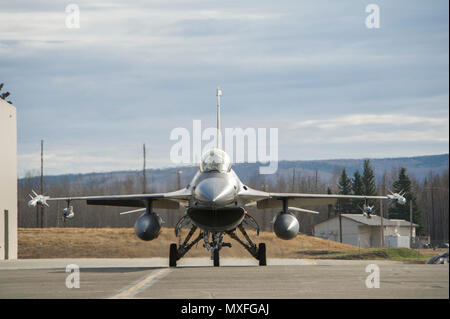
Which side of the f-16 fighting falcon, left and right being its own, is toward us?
front

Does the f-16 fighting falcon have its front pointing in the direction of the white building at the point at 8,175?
no
